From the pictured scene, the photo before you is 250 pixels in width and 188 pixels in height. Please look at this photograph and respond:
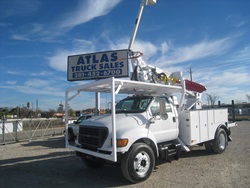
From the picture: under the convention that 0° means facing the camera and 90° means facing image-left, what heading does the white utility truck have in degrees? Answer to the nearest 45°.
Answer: approximately 45°

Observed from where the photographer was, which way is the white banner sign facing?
facing the viewer and to the left of the viewer
